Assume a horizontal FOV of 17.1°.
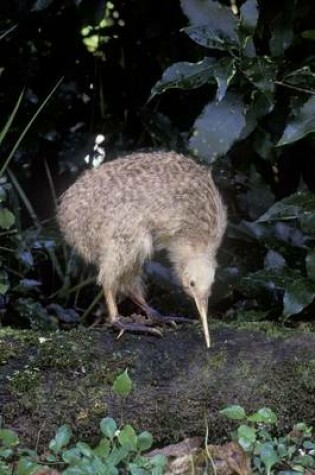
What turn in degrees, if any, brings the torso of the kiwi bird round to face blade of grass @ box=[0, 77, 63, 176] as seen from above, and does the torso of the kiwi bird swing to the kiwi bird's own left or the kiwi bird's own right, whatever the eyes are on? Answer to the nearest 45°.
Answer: approximately 90° to the kiwi bird's own left

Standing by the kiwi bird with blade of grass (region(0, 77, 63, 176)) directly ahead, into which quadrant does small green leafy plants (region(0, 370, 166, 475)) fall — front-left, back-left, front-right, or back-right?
back-left

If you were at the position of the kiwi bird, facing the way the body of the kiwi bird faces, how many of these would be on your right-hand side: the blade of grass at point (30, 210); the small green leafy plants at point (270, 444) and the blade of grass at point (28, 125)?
1

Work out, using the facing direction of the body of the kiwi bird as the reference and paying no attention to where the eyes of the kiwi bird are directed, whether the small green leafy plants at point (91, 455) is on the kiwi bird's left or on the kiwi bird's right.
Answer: on the kiwi bird's right

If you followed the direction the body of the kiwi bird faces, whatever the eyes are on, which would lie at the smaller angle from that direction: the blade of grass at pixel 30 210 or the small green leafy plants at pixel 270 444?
the small green leafy plants

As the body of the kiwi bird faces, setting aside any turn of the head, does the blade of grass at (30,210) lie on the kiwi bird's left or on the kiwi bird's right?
on the kiwi bird's left

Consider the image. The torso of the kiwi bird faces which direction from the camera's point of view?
to the viewer's right

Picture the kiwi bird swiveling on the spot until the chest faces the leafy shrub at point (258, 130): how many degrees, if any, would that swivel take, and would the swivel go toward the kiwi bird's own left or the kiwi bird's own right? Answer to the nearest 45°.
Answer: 0° — it already faces it
